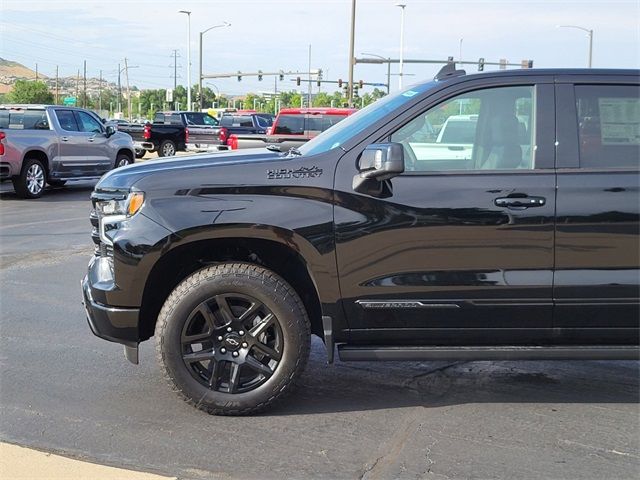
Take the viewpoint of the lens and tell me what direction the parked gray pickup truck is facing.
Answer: facing away from the viewer and to the right of the viewer

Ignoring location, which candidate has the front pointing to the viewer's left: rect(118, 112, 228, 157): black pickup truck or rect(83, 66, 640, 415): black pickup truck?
rect(83, 66, 640, 415): black pickup truck

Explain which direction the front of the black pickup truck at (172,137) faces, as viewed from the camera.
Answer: facing away from the viewer and to the right of the viewer

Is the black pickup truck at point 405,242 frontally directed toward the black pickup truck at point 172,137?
no

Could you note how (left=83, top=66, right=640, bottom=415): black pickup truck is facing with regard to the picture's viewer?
facing to the left of the viewer
